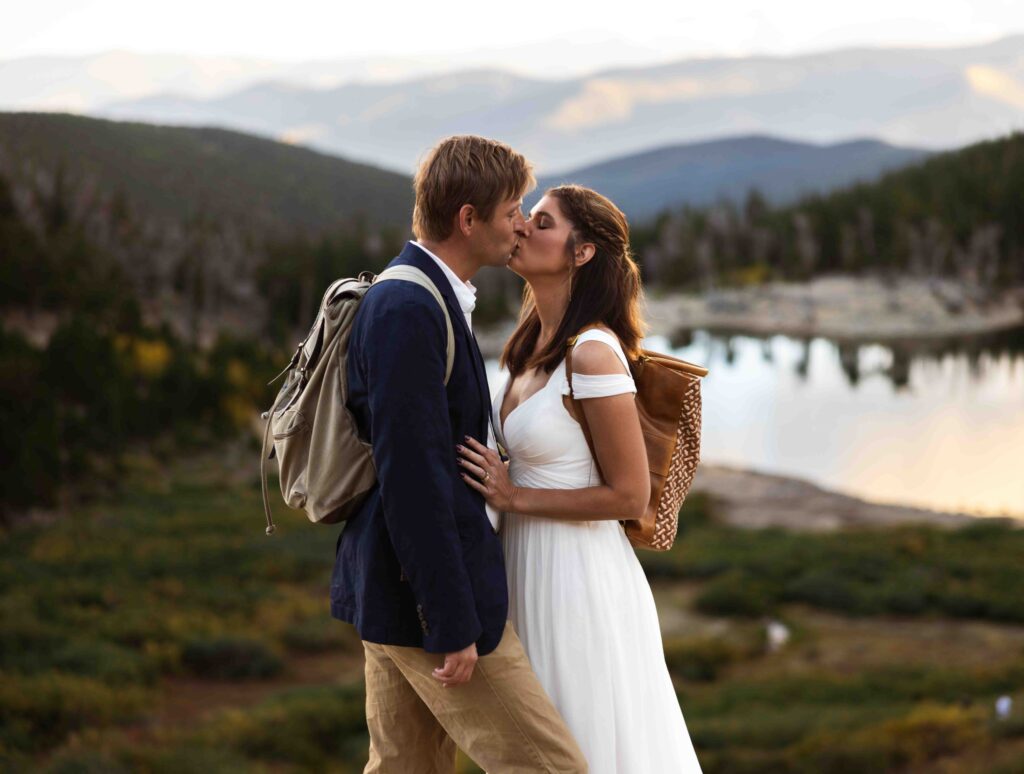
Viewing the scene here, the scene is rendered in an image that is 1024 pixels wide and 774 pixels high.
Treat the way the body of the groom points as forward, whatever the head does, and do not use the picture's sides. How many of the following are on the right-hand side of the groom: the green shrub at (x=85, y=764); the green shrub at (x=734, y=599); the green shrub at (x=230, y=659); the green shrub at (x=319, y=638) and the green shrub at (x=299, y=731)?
0

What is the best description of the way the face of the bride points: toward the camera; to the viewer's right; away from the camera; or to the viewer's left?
to the viewer's left

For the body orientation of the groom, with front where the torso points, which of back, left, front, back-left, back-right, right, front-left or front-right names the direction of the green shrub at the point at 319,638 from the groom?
left

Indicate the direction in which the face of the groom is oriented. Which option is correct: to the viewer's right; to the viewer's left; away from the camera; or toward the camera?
to the viewer's right

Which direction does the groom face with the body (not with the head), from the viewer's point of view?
to the viewer's right

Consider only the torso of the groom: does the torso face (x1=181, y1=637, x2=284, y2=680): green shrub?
no
